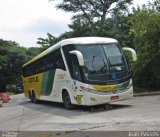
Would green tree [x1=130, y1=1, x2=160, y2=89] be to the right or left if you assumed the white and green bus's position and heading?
on its left

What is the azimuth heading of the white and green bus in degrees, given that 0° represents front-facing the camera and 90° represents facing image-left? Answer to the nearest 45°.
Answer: approximately 315°
